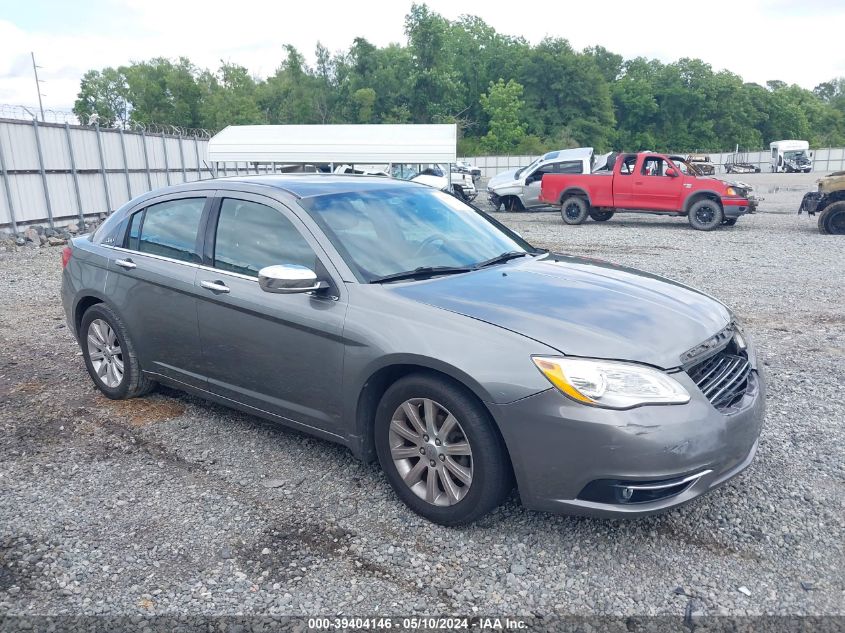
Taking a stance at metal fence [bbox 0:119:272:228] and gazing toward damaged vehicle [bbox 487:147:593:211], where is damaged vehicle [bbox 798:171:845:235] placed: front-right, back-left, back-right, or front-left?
front-right

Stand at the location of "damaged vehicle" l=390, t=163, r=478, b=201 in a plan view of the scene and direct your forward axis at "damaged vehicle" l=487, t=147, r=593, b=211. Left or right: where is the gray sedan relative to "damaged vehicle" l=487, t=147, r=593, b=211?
right

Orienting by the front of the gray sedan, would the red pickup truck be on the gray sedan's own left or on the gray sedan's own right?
on the gray sedan's own left

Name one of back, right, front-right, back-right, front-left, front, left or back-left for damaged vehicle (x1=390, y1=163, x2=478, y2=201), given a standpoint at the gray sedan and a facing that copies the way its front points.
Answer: back-left

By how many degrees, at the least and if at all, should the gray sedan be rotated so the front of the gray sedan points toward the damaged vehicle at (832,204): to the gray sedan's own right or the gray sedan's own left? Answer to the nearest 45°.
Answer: approximately 90° to the gray sedan's own left

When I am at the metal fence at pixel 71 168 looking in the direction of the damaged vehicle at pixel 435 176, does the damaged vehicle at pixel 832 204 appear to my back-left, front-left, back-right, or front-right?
front-right

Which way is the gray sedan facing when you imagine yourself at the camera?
facing the viewer and to the right of the viewer

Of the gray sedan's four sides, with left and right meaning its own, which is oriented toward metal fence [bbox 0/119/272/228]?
back

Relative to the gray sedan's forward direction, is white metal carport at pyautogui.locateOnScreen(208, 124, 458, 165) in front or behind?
behind
